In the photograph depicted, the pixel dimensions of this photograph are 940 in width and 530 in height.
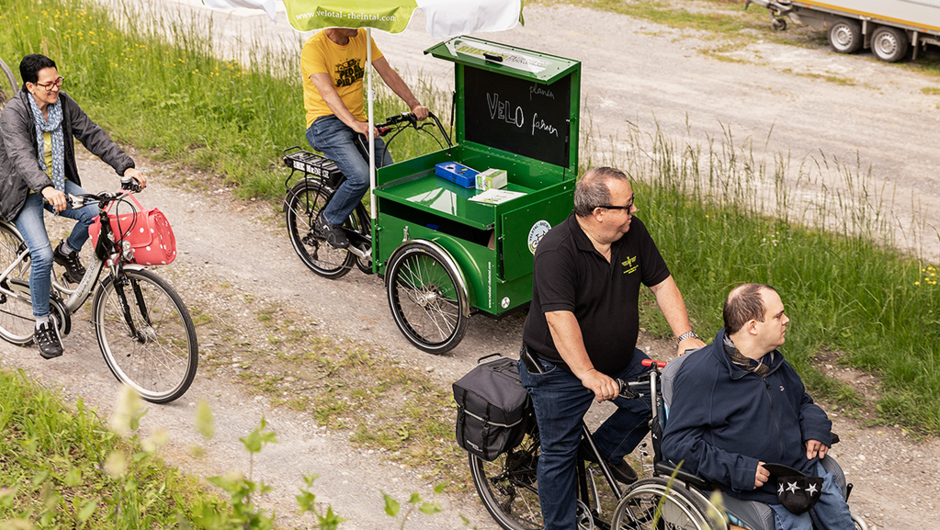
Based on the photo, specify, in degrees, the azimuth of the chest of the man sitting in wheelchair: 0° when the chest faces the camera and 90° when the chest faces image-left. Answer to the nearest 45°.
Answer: approximately 315°

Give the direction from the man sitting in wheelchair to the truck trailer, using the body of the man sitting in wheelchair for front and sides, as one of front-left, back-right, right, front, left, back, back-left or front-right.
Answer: back-left

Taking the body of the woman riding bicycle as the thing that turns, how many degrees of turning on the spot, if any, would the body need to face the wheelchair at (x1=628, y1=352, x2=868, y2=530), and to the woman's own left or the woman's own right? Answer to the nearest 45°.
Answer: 0° — they already face it

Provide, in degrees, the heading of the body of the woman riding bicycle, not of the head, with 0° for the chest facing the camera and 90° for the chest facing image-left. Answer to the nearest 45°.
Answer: approximately 315°

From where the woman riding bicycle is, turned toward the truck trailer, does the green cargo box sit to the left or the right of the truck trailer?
right

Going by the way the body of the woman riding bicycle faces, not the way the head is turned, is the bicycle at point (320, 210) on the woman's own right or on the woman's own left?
on the woman's own left

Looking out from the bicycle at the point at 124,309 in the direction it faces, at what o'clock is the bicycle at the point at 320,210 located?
the bicycle at the point at 320,210 is roughly at 9 o'clock from the bicycle at the point at 124,309.

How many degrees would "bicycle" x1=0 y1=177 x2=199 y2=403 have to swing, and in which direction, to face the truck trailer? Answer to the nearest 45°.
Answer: approximately 90° to its left

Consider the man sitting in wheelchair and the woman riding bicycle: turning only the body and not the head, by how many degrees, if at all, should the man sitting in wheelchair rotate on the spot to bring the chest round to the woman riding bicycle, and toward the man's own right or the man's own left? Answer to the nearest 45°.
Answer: approximately 135° to the man's own right

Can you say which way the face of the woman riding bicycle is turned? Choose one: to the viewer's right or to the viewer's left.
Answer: to the viewer's right

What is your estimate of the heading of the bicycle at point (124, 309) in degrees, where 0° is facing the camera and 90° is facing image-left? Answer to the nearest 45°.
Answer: approximately 315°
